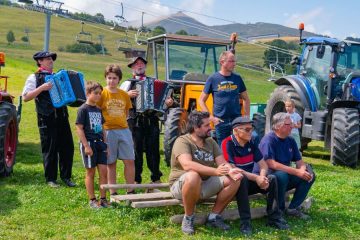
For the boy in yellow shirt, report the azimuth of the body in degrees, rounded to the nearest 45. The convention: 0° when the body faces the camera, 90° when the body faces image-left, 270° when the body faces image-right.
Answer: approximately 0°

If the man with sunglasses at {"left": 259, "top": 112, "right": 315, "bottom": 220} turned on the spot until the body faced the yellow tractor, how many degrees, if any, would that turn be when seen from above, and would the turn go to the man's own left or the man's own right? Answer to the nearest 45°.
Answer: approximately 180°

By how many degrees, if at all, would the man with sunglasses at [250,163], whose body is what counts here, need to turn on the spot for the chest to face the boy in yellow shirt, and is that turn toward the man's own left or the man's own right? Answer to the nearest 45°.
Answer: approximately 135° to the man's own right

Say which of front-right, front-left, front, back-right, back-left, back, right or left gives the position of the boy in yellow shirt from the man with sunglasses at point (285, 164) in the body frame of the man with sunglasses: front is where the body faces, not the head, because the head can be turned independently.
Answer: back-right

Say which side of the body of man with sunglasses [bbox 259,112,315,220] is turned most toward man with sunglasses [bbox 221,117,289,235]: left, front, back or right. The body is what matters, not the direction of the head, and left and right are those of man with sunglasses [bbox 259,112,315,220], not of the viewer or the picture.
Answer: right

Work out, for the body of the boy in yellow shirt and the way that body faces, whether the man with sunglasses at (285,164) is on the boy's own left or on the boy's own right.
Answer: on the boy's own left
